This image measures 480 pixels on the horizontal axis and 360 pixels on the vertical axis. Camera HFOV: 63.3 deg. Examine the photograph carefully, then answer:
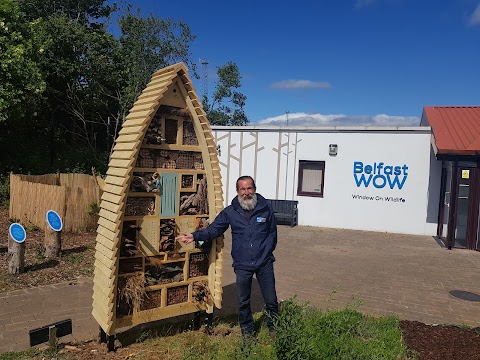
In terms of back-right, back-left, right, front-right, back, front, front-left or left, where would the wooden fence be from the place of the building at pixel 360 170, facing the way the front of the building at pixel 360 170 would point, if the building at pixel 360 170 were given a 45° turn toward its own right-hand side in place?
front

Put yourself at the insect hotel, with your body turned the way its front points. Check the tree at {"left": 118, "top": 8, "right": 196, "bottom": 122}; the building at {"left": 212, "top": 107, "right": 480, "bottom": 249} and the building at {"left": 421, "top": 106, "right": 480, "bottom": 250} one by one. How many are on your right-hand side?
0

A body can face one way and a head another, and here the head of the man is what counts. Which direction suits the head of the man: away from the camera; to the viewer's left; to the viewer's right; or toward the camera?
toward the camera

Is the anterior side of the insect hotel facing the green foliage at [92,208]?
no

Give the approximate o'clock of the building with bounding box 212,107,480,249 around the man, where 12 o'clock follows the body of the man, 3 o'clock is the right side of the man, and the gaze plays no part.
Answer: The building is roughly at 7 o'clock from the man.

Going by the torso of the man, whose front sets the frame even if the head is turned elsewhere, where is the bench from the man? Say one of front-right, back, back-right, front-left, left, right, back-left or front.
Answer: back

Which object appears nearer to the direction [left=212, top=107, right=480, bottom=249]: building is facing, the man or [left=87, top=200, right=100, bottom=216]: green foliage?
the man

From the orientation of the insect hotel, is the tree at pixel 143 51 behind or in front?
behind

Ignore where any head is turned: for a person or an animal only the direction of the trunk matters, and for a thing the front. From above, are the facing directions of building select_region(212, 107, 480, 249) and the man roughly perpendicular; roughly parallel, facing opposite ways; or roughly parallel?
roughly parallel

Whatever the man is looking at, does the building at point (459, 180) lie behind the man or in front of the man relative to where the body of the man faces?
behind

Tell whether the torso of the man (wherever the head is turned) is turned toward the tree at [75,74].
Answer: no

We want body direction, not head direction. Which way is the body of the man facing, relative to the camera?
toward the camera

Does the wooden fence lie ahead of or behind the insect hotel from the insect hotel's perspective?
behind

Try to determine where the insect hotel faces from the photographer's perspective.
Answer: facing the viewer and to the right of the viewer

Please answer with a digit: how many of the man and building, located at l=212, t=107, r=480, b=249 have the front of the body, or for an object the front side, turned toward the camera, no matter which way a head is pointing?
2

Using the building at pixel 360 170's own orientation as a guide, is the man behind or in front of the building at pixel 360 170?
in front
